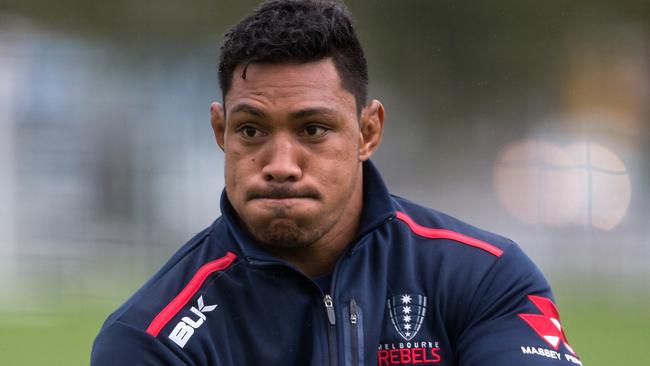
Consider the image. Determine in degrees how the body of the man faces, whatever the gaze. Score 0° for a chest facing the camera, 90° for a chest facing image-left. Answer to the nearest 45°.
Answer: approximately 0°

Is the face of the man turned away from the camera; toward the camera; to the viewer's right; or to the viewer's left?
toward the camera
